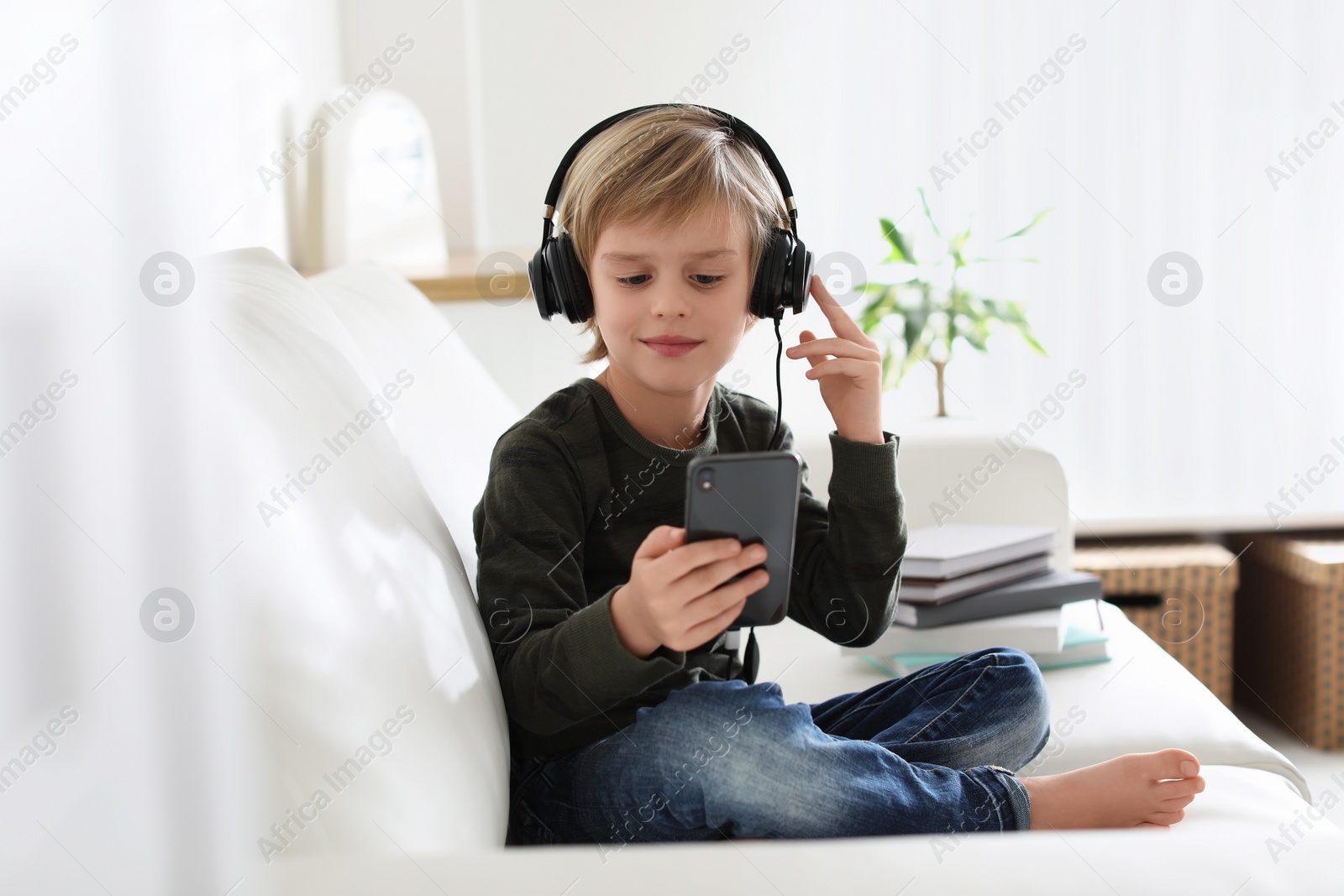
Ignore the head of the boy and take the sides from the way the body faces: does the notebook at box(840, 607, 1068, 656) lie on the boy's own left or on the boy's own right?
on the boy's own left

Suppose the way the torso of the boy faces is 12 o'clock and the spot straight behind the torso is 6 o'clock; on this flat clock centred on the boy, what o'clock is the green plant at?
The green plant is roughly at 8 o'clock from the boy.

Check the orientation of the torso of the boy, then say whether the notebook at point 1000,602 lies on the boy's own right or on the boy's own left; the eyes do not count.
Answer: on the boy's own left

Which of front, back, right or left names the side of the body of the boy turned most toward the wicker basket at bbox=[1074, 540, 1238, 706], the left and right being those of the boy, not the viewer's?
left

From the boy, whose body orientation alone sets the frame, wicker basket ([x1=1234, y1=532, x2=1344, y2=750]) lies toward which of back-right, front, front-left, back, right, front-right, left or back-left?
left

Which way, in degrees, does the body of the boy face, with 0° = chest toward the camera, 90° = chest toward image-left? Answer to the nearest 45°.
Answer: approximately 315°

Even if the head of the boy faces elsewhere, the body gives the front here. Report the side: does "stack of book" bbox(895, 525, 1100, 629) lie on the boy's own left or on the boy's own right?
on the boy's own left
